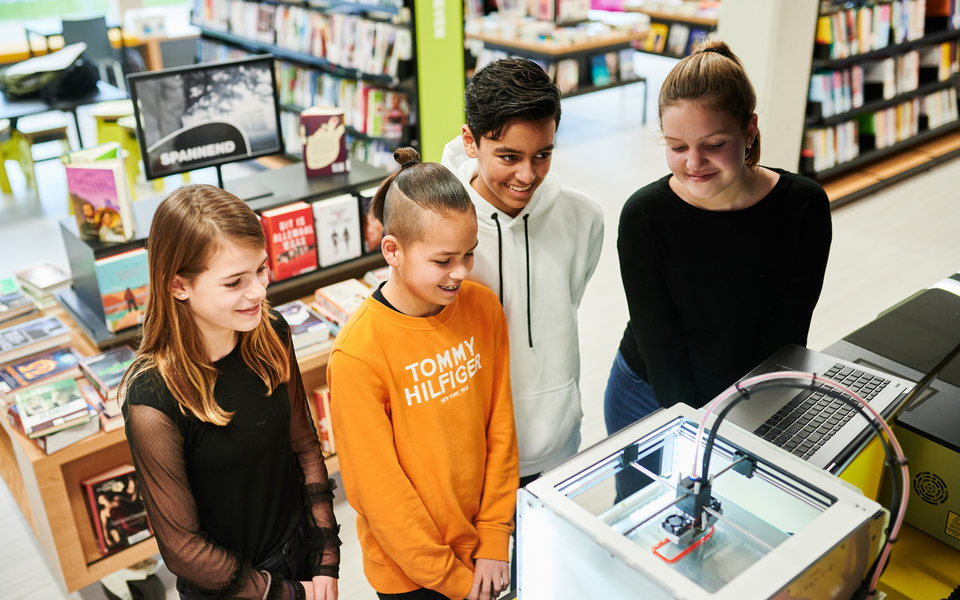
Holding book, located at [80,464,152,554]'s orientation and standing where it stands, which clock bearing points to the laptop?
The laptop is roughly at 11 o'clock from the book.

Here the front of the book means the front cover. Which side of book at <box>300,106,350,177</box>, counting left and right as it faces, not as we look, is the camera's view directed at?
front

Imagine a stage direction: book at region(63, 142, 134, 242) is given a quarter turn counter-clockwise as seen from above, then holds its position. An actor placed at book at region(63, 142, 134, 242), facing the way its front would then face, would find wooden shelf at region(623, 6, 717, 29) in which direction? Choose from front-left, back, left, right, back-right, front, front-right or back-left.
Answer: front-left

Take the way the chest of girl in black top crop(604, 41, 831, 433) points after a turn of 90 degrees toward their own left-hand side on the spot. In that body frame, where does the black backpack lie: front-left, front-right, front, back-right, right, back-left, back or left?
back-left

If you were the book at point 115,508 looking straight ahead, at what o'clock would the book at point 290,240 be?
the book at point 290,240 is roughly at 8 o'clock from the book at point 115,508.

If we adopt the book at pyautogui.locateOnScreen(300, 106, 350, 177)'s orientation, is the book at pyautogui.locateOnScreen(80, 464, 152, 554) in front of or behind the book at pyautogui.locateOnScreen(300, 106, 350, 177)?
in front

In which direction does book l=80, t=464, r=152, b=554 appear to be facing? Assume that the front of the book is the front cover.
toward the camera

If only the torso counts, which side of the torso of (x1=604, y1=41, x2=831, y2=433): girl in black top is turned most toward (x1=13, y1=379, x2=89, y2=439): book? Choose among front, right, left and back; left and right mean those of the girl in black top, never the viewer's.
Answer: right

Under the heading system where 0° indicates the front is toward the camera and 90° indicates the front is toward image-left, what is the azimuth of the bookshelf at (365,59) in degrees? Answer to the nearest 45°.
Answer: approximately 45°

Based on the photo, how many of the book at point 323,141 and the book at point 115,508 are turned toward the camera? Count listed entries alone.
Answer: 2

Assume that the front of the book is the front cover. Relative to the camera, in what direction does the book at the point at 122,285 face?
facing the viewer
